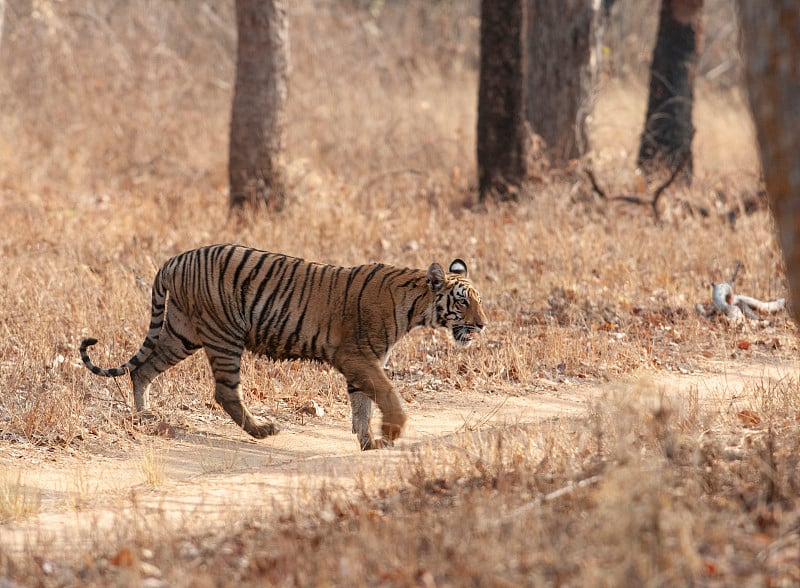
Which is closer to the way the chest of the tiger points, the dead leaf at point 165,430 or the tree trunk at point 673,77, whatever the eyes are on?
the tree trunk

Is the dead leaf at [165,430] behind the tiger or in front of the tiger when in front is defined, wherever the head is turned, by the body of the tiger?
behind

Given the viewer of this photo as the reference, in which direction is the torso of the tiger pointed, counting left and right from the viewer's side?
facing to the right of the viewer

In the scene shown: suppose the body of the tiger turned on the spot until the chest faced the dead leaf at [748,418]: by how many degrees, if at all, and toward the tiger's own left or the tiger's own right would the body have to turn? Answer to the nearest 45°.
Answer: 0° — it already faces it

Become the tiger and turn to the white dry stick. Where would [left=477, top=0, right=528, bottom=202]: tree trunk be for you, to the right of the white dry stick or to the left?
left

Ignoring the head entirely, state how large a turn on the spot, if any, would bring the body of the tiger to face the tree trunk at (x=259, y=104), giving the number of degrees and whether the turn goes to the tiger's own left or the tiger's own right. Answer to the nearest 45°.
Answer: approximately 90° to the tiger's own left

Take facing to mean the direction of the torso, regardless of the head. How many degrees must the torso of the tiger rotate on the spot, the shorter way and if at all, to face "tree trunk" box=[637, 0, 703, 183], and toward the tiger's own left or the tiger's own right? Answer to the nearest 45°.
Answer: approximately 45° to the tiger's own left
